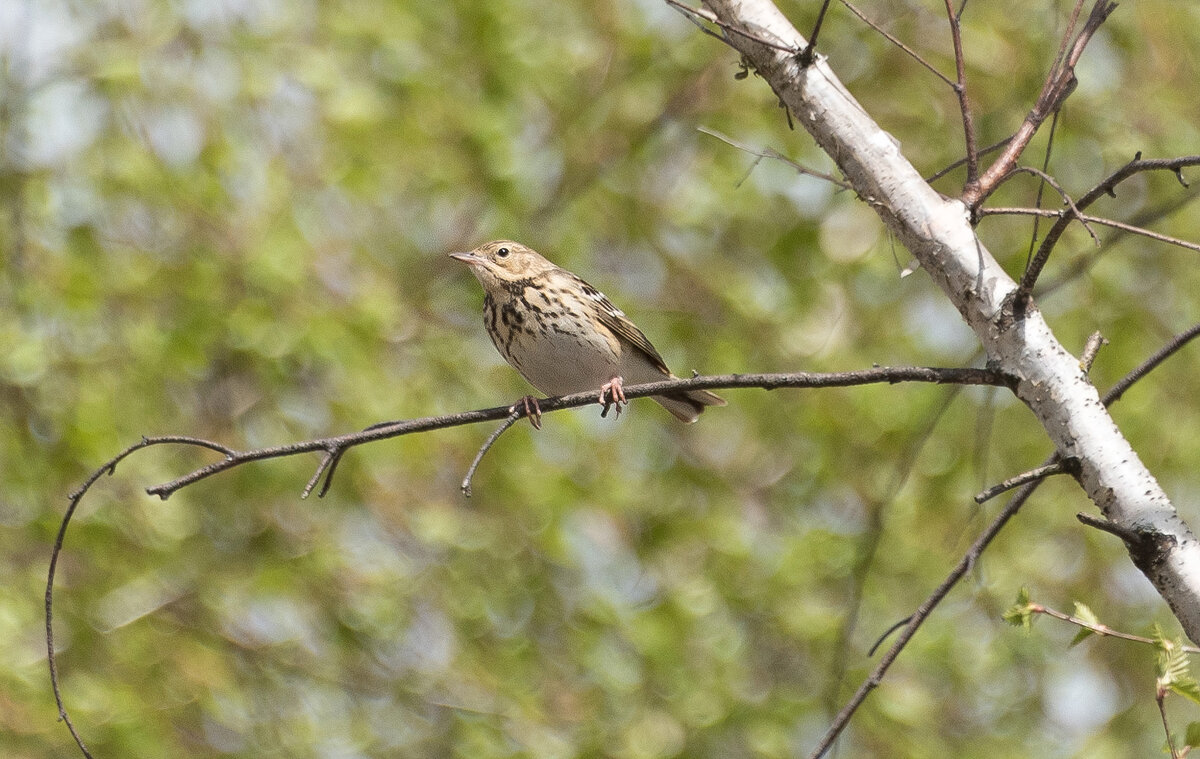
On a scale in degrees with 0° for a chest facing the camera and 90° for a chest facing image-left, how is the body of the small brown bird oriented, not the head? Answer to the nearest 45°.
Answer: approximately 45°

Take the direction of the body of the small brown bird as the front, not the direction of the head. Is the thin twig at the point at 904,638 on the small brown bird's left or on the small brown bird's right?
on the small brown bird's left

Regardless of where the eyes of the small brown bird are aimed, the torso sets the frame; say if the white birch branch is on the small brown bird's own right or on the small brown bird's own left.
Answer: on the small brown bird's own left
